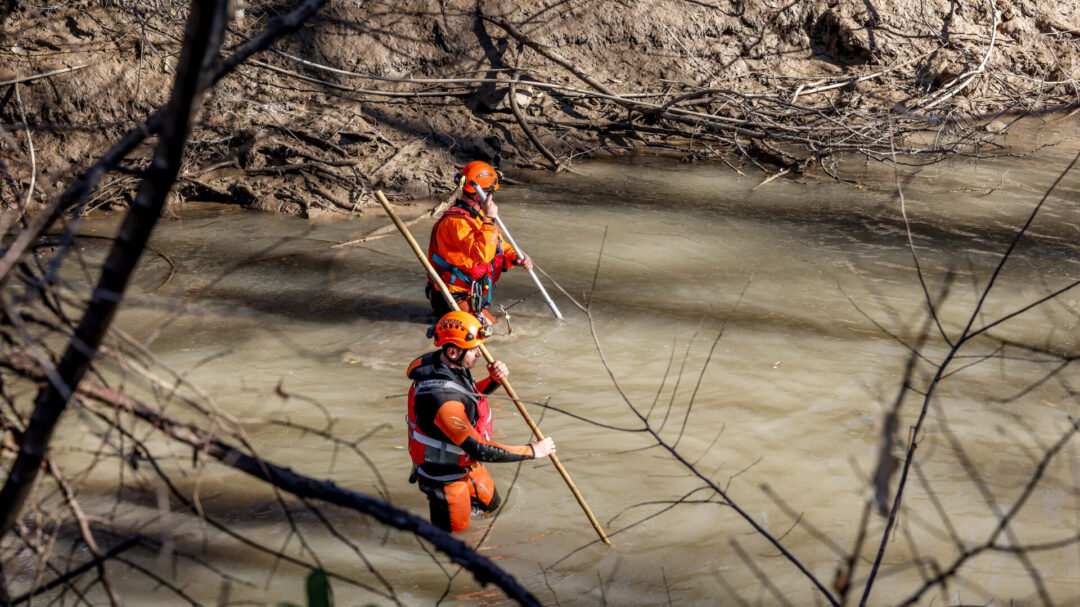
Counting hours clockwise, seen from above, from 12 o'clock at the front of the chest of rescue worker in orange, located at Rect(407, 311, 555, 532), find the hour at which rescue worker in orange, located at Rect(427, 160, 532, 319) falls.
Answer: rescue worker in orange, located at Rect(427, 160, 532, 319) is roughly at 9 o'clock from rescue worker in orange, located at Rect(407, 311, 555, 532).

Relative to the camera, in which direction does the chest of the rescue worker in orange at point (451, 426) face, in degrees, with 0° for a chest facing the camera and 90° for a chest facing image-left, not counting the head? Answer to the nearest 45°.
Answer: approximately 270°

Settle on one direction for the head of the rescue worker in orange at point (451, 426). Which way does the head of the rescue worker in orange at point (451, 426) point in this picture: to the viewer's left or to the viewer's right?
to the viewer's right
